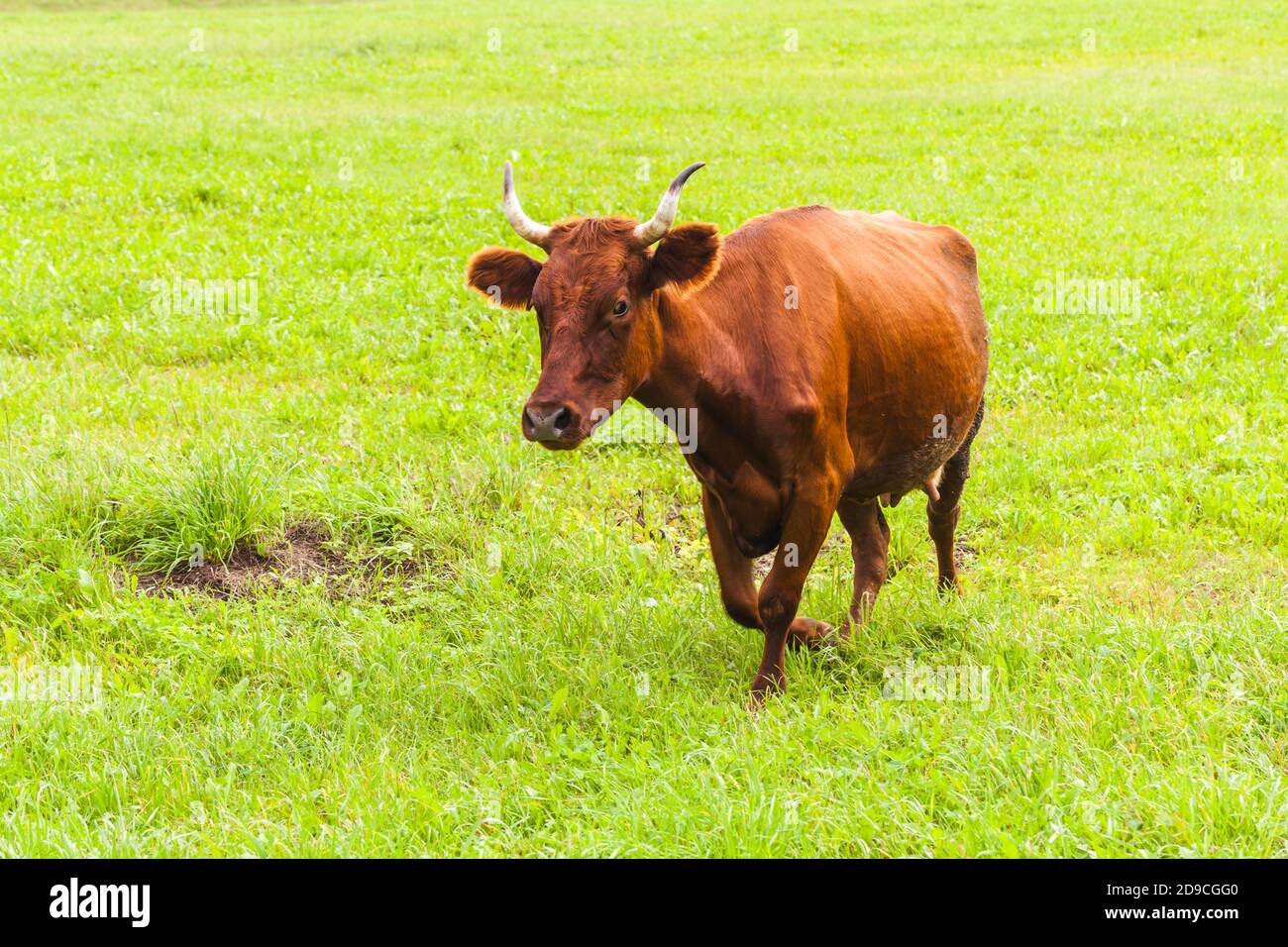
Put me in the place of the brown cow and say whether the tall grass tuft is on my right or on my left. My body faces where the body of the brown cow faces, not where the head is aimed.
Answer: on my right

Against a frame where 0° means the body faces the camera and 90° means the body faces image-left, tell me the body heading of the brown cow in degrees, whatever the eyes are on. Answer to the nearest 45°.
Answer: approximately 45°
